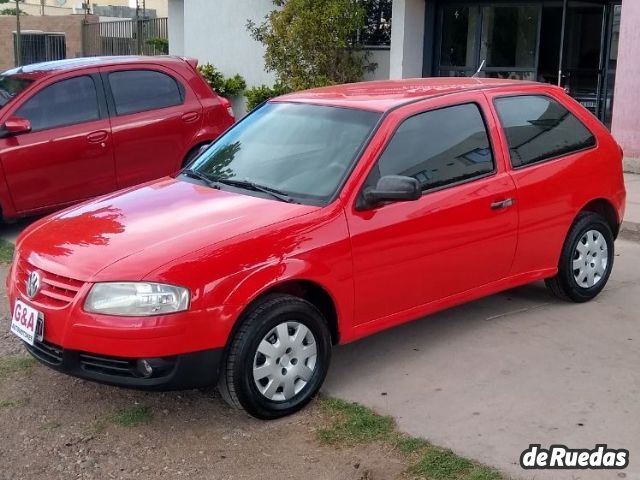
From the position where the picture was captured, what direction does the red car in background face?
facing the viewer and to the left of the viewer

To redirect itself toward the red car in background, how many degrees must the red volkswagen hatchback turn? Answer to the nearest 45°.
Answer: approximately 90° to its right

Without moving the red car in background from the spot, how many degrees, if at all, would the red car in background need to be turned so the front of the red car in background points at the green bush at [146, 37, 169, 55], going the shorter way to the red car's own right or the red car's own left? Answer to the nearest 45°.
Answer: approximately 135° to the red car's own right

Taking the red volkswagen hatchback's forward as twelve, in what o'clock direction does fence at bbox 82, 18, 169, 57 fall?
The fence is roughly at 4 o'clock from the red volkswagen hatchback.

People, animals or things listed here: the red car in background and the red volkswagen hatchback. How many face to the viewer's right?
0

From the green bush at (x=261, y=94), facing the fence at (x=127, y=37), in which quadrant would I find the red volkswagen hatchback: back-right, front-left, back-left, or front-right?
back-left

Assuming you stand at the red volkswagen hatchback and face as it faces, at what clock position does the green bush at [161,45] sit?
The green bush is roughly at 4 o'clock from the red volkswagen hatchback.

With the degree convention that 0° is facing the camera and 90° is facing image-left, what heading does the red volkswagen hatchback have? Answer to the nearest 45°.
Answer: approximately 45°

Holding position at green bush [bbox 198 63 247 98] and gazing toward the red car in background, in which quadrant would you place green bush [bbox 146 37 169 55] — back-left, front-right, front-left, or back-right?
back-right

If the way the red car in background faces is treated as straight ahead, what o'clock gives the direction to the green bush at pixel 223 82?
The green bush is roughly at 5 o'clock from the red car in background.

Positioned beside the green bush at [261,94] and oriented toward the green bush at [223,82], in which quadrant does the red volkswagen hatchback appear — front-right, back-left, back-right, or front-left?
back-left

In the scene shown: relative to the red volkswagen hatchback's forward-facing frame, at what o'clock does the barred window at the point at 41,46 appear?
The barred window is roughly at 4 o'clock from the red volkswagen hatchback.
